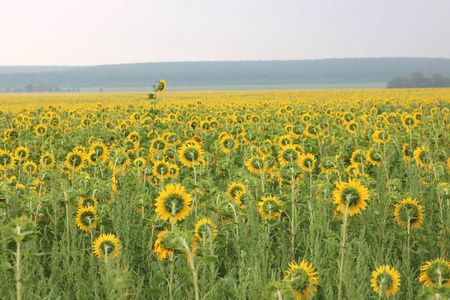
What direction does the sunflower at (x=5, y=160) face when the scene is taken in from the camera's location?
facing away from the viewer

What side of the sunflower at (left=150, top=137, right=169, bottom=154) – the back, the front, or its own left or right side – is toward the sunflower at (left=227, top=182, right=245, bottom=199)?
back

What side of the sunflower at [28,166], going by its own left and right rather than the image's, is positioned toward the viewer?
back

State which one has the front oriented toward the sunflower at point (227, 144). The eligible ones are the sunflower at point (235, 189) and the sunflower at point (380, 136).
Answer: the sunflower at point (235, 189)

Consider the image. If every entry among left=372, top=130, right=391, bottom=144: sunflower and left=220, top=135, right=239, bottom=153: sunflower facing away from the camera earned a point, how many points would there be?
2

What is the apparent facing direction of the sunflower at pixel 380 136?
away from the camera
